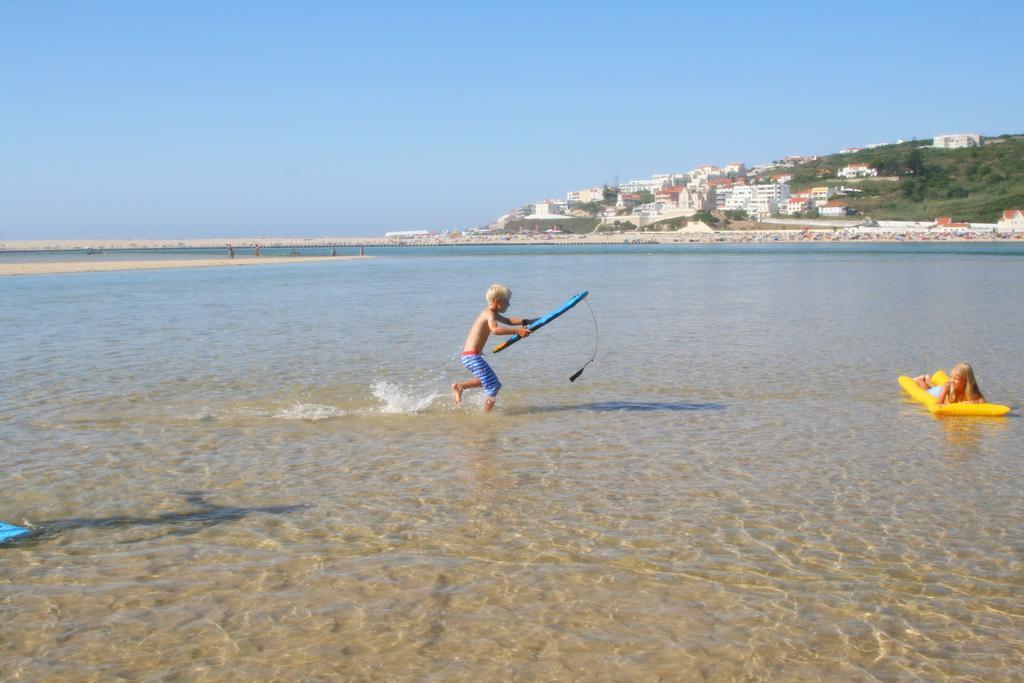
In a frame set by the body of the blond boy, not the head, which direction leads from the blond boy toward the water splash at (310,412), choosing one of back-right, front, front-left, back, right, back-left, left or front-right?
back

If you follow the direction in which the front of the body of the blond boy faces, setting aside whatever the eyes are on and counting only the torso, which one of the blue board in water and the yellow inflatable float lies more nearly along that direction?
the yellow inflatable float

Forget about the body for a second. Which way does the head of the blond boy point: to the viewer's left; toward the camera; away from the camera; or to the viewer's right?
to the viewer's right

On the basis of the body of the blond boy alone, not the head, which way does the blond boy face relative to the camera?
to the viewer's right

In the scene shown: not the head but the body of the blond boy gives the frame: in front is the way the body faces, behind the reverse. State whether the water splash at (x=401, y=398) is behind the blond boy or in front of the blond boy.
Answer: behind

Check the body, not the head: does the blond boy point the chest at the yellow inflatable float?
yes

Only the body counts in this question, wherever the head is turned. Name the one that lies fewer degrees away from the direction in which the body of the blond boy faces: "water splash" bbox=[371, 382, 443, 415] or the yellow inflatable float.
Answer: the yellow inflatable float

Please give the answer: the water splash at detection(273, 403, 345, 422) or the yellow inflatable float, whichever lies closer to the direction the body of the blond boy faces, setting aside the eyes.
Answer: the yellow inflatable float
